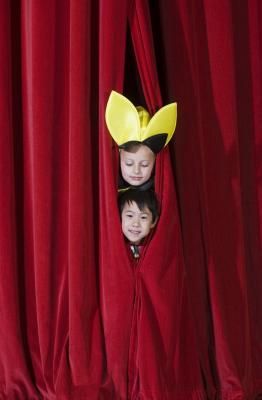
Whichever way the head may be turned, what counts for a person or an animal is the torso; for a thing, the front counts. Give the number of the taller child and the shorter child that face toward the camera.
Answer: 2

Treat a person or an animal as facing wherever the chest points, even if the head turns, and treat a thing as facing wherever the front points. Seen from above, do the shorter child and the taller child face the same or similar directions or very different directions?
same or similar directions

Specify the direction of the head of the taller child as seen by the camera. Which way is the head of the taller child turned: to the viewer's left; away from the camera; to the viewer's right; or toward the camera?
toward the camera

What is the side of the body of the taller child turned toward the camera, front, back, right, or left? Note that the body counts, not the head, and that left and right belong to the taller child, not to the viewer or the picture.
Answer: front

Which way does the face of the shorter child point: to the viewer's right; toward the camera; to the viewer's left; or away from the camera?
toward the camera

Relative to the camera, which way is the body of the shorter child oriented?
toward the camera
